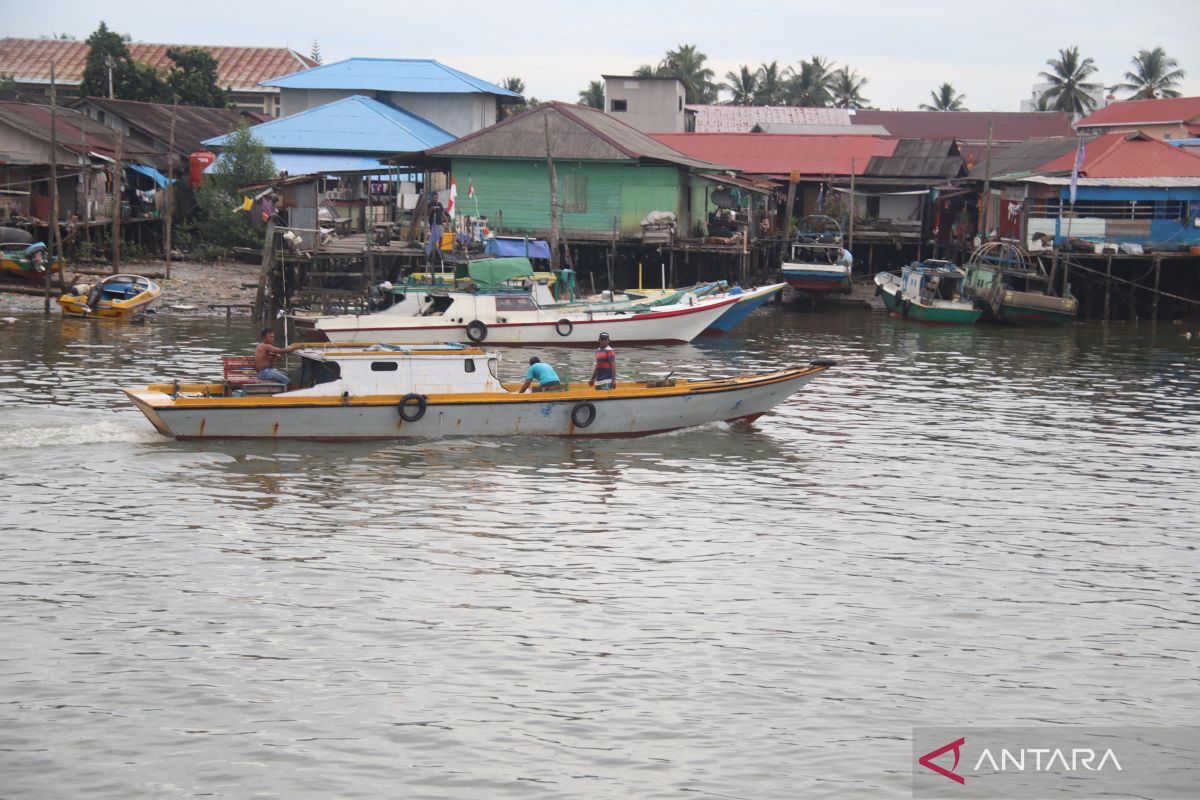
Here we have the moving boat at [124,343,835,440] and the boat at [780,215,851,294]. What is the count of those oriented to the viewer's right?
1

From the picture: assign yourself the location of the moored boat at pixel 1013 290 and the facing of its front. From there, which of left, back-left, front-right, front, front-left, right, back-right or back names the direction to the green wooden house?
back-right

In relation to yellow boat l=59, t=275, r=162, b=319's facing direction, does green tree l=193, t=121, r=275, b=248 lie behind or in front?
in front

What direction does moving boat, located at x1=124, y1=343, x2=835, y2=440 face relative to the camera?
to the viewer's right

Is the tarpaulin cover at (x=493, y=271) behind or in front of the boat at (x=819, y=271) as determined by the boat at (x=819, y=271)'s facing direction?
behind

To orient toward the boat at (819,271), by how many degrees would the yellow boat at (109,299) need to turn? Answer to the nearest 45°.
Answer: approximately 45° to its right

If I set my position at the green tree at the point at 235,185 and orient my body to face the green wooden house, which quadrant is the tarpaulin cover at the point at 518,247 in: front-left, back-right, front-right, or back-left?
front-right

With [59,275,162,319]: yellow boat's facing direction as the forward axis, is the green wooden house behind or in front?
in front

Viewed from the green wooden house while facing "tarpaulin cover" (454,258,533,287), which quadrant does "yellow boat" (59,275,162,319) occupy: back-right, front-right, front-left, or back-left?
front-right

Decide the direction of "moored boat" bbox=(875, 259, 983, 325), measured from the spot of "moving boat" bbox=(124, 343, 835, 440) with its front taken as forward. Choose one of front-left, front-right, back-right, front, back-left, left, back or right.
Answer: front-left
